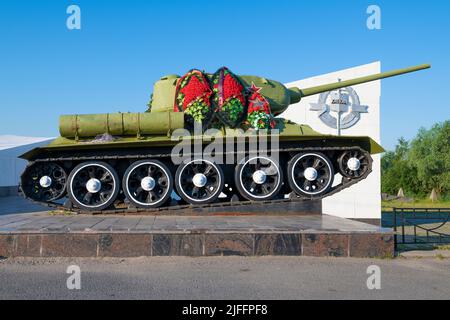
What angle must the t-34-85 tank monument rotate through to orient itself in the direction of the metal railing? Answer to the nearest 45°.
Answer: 0° — it already faces it

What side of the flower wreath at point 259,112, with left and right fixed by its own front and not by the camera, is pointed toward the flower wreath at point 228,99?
right

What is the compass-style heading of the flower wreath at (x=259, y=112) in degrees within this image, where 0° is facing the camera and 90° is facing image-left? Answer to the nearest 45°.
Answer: approximately 0°

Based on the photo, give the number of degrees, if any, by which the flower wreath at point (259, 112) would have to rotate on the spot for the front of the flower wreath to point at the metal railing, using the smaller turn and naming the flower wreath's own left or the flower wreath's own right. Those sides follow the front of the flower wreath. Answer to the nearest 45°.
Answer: approximately 90° to the flower wreath's own left

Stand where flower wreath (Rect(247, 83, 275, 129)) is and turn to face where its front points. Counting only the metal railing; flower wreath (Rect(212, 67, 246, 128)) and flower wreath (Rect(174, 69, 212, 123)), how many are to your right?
2

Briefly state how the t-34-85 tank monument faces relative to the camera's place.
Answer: facing to the right of the viewer
